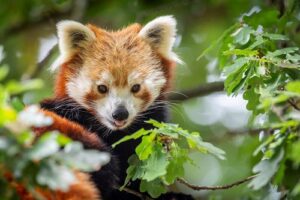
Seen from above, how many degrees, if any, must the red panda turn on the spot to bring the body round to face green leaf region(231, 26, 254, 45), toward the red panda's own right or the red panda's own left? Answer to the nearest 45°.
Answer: approximately 45° to the red panda's own left

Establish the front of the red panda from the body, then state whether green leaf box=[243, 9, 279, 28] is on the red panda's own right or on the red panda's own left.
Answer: on the red panda's own left

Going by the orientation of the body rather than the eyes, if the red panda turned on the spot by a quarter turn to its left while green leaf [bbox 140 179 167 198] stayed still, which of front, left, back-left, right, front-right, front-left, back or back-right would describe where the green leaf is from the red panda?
right

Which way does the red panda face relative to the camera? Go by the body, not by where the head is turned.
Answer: toward the camera

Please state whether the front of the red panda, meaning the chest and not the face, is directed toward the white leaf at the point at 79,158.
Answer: yes

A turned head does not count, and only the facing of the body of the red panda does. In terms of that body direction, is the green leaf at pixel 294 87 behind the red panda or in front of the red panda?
in front

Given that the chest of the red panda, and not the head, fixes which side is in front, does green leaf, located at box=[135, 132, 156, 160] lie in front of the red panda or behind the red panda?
in front

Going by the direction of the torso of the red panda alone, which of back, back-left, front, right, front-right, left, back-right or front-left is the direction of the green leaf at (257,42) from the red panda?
front-left
